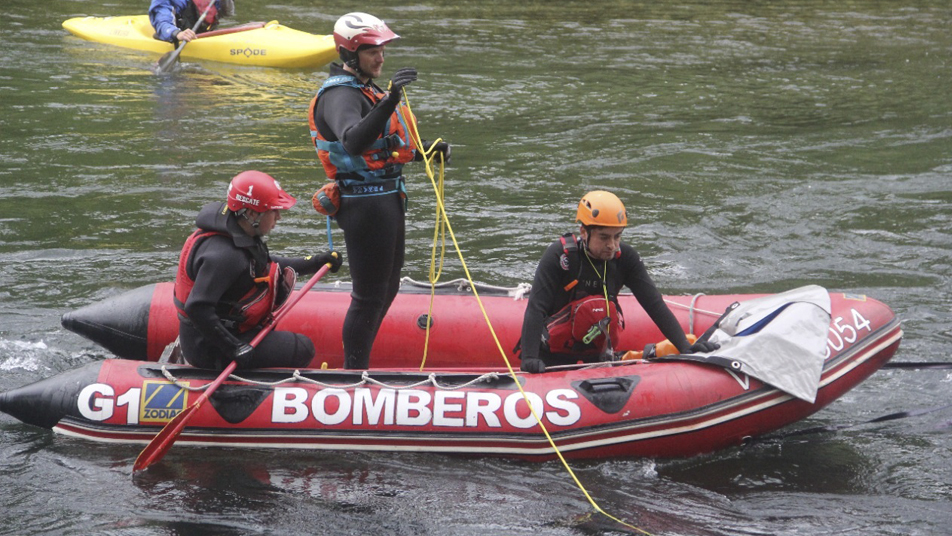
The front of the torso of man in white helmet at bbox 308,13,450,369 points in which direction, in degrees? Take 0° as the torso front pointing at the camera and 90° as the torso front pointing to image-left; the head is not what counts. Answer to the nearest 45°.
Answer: approximately 270°

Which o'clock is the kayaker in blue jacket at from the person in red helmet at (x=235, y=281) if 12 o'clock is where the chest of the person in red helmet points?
The kayaker in blue jacket is roughly at 9 o'clock from the person in red helmet.

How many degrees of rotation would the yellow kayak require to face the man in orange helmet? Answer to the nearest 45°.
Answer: approximately 90° to its right

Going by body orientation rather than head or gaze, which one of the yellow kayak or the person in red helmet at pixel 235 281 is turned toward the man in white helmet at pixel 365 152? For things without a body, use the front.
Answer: the person in red helmet

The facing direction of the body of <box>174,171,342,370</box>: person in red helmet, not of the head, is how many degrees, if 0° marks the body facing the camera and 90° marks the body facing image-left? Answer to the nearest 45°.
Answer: approximately 270°

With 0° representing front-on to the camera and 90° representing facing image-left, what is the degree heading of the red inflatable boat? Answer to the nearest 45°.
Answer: approximately 270°

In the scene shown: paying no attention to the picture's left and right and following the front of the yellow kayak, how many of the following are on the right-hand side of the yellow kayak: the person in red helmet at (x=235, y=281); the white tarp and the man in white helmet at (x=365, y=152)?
3

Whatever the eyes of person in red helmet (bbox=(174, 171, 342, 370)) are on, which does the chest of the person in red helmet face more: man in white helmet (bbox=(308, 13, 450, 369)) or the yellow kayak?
the man in white helmet

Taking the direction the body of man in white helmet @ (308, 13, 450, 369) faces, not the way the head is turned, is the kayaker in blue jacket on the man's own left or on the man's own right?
on the man's own left

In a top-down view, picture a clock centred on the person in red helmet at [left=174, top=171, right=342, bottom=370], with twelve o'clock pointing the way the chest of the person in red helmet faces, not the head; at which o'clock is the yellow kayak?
The yellow kayak is roughly at 9 o'clock from the person in red helmet.

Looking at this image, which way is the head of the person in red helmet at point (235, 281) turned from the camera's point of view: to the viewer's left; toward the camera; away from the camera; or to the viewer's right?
to the viewer's right

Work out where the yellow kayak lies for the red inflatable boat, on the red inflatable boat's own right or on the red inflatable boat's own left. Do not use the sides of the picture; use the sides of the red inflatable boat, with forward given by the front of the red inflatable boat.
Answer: on the red inflatable boat's own left
